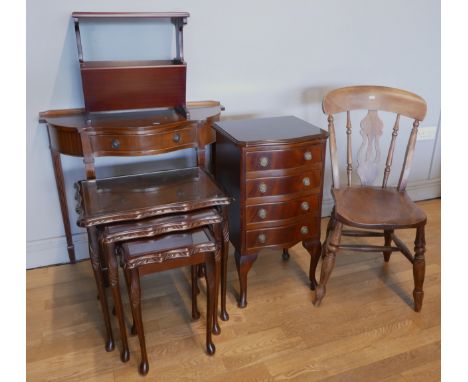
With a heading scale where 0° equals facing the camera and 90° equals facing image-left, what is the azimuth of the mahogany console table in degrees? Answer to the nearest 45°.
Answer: approximately 0°

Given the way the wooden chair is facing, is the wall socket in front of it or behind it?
behind

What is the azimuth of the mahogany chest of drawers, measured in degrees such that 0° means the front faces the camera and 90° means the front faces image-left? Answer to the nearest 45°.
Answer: approximately 315°

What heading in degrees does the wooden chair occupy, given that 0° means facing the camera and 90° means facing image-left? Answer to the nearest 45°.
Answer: approximately 0°

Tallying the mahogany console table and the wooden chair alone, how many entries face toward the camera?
2
